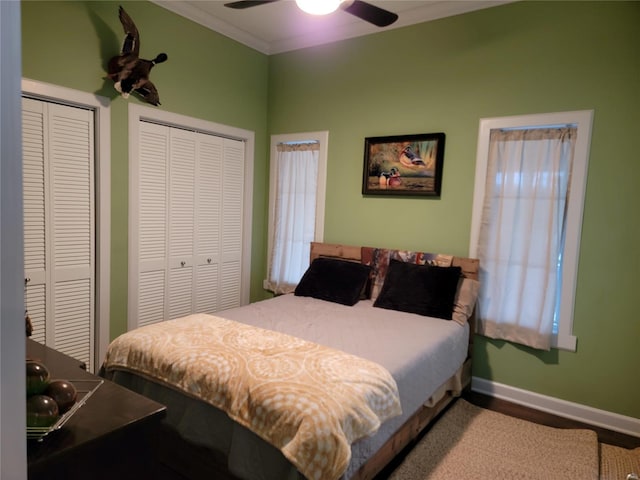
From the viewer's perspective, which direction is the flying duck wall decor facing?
to the viewer's right

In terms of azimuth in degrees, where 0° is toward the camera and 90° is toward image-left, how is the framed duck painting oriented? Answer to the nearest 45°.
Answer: approximately 45°

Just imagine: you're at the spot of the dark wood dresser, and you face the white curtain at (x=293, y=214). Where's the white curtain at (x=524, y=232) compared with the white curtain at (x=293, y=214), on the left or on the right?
right

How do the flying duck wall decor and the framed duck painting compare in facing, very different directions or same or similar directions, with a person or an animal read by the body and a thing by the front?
very different directions

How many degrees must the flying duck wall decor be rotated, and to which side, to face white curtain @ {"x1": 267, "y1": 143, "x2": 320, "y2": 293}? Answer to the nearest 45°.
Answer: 0° — it already faces it
